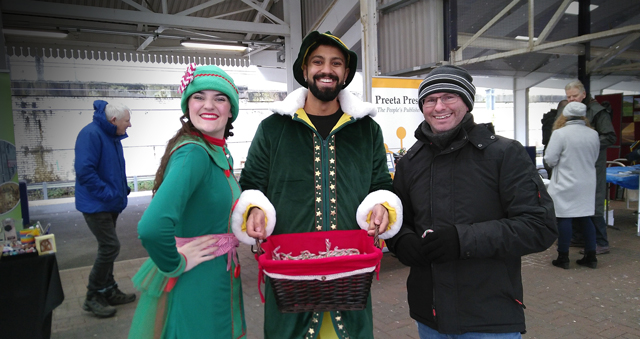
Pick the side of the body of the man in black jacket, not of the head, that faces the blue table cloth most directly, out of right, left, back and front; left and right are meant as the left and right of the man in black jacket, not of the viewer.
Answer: back

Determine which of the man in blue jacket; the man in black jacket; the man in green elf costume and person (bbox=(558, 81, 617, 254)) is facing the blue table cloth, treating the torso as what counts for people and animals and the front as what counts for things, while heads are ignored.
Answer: the man in blue jacket

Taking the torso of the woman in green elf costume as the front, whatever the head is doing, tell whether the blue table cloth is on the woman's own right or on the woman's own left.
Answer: on the woman's own left

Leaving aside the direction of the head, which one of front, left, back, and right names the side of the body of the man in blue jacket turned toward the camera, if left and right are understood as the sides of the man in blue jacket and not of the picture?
right

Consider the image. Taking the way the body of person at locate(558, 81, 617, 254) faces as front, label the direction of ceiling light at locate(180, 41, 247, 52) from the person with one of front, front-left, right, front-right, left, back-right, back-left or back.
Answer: front-right

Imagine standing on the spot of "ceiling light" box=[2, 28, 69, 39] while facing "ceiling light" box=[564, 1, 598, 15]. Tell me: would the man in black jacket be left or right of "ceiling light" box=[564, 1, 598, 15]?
right

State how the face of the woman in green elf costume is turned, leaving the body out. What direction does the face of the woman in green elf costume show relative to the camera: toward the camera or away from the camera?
toward the camera

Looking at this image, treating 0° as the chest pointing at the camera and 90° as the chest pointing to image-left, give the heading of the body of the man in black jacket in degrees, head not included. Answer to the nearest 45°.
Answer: approximately 45°

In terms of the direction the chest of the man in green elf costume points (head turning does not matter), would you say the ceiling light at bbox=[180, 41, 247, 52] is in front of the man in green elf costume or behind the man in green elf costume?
behind

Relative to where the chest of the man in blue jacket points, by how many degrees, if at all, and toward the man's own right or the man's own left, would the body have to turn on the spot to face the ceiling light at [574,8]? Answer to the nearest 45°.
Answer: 0° — they already face it

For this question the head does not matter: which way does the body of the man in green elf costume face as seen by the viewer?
toward the camera

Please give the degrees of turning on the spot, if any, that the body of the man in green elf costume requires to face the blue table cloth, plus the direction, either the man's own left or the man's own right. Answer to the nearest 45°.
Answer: approximately 135° to the man's own left

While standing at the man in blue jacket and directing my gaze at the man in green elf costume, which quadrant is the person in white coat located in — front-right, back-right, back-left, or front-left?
front-left

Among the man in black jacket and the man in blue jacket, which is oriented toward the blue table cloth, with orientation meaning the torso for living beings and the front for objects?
the man in blue jacket

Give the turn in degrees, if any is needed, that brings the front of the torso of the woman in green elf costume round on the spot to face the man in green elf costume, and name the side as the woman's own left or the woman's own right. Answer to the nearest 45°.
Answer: approximately 45° to the woman's own left
